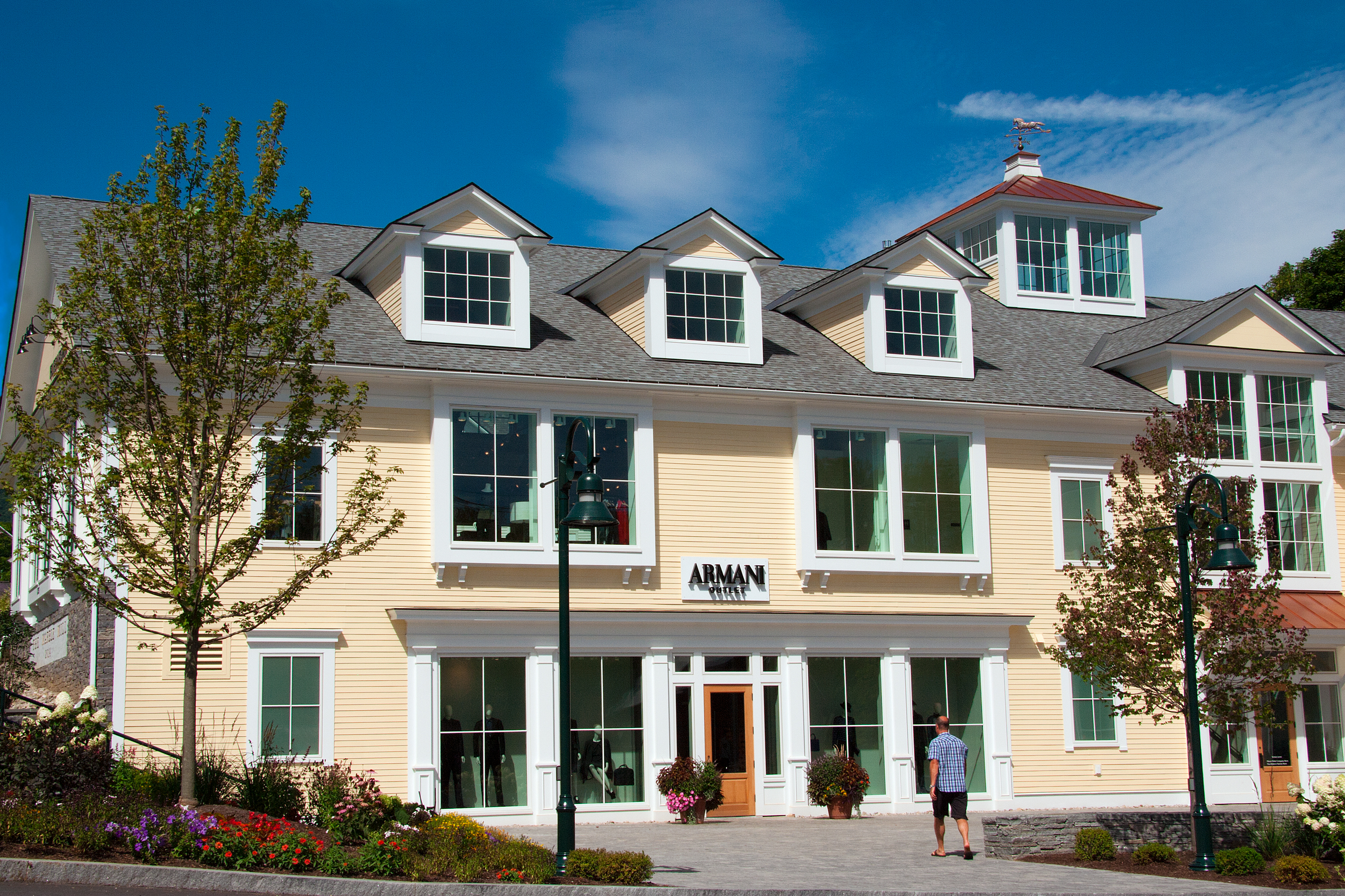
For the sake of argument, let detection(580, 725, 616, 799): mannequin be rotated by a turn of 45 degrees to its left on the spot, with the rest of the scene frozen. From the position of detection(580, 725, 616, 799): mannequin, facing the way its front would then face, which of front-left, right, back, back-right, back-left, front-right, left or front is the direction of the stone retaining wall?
front

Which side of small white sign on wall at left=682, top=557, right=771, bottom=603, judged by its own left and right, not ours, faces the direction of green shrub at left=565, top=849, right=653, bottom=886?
front

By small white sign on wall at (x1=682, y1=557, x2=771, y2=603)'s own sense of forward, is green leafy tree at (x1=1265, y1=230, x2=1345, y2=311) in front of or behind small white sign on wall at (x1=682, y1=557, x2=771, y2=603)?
behind

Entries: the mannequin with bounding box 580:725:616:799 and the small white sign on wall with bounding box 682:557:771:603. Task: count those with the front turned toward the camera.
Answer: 2

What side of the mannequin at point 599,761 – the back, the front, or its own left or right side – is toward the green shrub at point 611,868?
front

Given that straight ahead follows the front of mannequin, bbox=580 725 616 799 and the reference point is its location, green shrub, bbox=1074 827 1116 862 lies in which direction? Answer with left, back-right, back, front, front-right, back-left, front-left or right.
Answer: front-left

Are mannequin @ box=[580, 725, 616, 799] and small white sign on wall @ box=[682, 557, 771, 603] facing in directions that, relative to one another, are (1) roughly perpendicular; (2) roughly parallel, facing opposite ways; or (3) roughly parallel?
roughly parallel

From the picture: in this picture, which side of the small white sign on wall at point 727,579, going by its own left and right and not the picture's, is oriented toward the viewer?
front

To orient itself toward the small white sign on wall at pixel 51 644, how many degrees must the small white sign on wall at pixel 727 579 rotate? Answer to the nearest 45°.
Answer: approximately 90° to its right

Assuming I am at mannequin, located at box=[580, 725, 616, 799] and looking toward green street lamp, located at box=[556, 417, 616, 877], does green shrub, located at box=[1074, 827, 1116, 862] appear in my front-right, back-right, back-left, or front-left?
front-left

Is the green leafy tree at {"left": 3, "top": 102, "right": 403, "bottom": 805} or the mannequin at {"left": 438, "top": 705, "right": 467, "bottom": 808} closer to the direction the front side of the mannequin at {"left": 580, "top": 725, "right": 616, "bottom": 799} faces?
the green leafy tree
